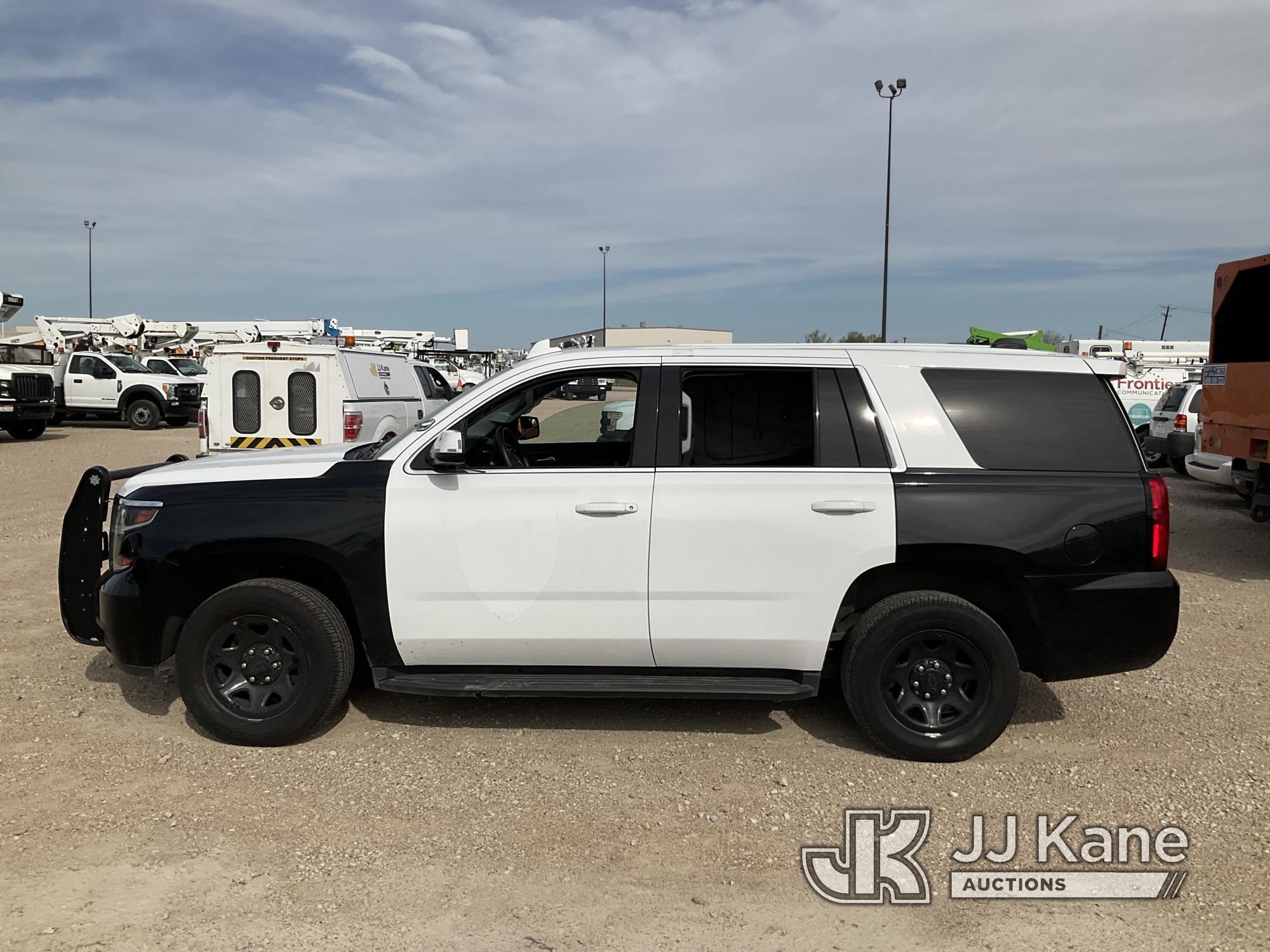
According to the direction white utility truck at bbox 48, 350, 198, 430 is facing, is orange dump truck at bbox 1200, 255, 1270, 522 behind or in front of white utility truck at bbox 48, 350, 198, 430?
in front

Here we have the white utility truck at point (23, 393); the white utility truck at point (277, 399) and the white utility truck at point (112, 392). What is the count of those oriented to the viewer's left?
0

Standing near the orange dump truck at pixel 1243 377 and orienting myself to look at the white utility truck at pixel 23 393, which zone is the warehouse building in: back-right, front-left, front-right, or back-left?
front-right

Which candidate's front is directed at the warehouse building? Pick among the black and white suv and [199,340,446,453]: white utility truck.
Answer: the white utility truck

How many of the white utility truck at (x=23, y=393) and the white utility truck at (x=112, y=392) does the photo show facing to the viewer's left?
0

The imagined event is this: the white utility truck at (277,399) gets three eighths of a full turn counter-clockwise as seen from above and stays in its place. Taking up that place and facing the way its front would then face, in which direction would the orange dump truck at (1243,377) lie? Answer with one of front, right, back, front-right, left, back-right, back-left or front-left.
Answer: back-left

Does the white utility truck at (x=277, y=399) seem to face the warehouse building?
yes

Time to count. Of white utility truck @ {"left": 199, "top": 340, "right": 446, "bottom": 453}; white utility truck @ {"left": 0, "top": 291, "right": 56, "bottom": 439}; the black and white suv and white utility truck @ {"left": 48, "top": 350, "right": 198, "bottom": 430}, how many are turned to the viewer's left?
1

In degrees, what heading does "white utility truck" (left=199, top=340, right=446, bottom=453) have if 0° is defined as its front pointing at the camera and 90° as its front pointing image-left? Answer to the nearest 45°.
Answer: approximately 225°

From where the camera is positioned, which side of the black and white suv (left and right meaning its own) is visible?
left

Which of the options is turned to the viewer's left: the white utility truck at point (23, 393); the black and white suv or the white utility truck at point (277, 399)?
the black and white suv

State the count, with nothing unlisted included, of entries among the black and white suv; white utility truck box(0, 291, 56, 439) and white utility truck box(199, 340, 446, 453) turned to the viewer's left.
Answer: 1

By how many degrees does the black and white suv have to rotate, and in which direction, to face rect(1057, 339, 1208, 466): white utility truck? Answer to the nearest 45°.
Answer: approximately 135° to its right

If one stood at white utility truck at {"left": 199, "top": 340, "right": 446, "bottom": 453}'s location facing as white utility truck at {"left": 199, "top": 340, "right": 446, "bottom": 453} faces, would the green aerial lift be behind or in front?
in front

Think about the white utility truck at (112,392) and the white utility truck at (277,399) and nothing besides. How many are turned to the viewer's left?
0

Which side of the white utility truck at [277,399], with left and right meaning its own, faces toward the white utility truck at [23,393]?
left
